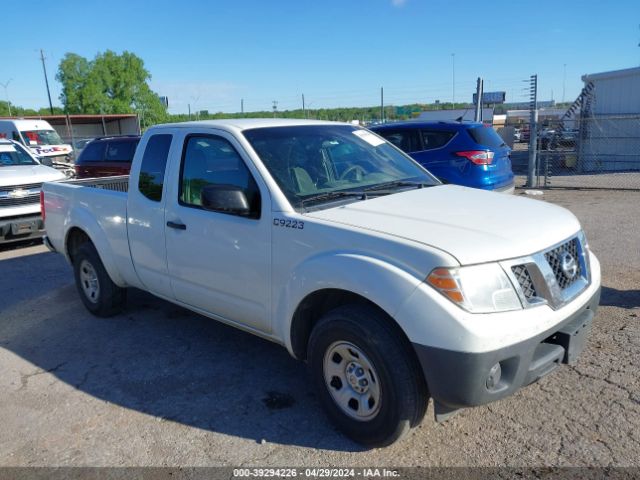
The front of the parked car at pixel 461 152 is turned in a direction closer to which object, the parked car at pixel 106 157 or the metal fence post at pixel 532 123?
the parked car

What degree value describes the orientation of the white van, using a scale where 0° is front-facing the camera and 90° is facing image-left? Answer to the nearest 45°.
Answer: approximately 315°

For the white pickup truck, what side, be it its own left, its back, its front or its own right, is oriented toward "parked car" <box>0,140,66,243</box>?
back

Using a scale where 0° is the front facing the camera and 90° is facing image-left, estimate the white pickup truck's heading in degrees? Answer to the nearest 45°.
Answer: approximately 315°

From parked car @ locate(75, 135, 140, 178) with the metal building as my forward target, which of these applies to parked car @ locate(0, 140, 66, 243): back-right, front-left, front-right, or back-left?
back-right

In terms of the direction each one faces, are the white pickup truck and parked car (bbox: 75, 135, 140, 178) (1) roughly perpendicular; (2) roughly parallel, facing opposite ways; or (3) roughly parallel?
roughly perpendicular
